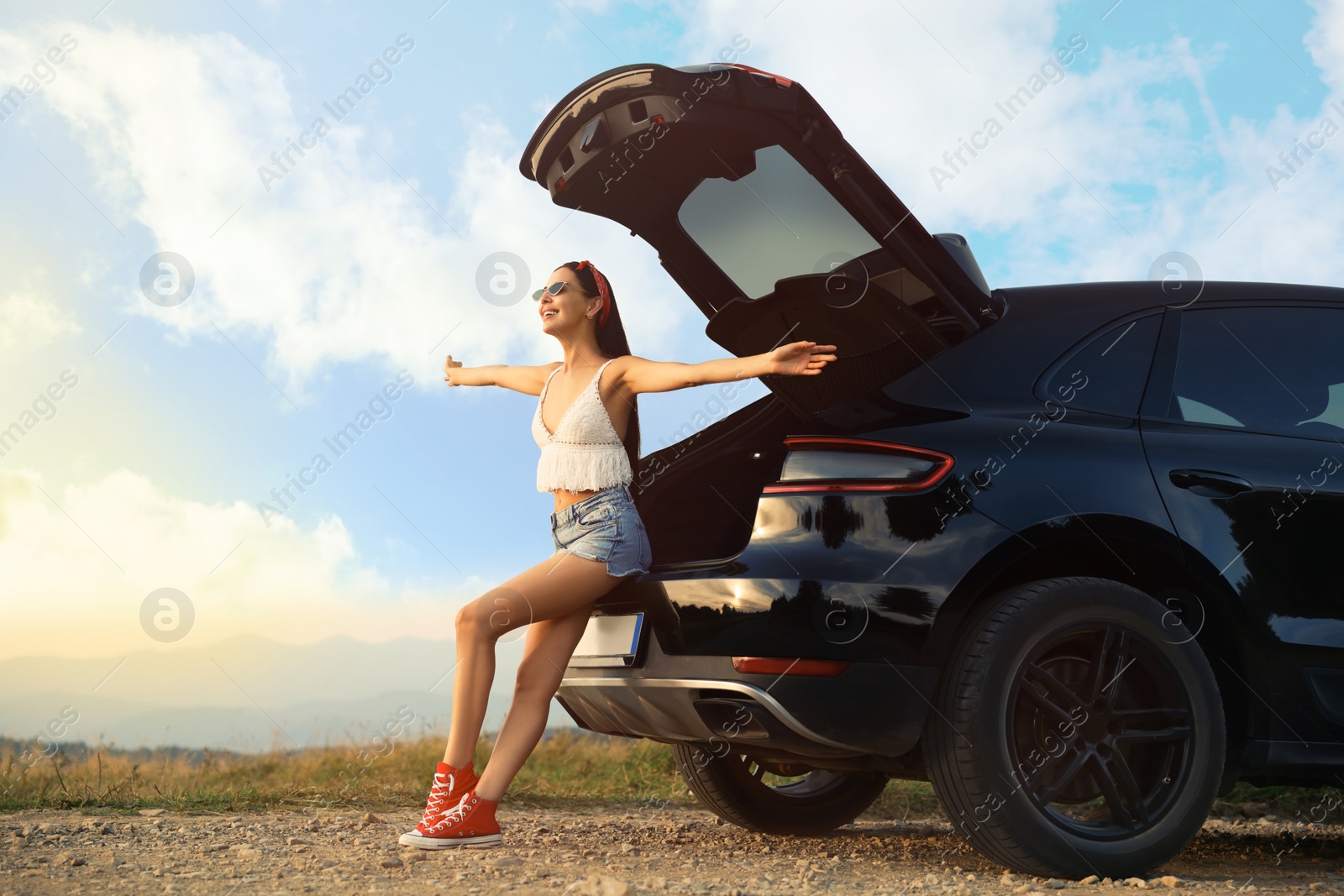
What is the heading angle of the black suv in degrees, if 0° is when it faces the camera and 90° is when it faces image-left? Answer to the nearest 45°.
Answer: approximately 225°

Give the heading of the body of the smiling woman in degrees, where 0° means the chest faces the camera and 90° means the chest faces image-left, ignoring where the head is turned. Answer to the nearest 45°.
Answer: approximately 45°

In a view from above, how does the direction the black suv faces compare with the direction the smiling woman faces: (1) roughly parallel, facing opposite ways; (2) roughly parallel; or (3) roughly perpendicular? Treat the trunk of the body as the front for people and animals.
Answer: roughly parallel, facing opposite ways
